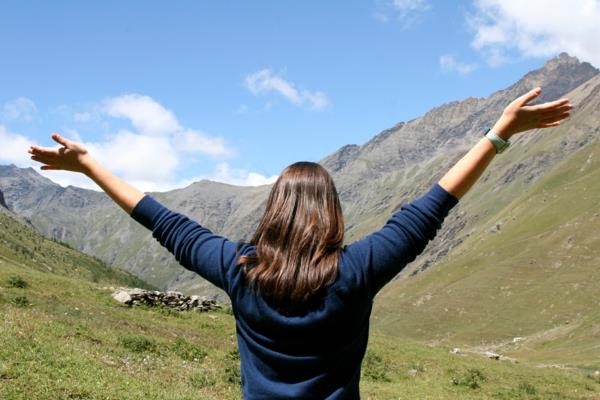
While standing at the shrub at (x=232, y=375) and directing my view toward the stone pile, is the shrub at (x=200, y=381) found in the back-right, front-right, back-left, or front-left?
back-left

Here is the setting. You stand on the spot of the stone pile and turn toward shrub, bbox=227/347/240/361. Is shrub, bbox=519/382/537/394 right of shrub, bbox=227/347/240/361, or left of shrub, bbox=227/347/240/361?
left

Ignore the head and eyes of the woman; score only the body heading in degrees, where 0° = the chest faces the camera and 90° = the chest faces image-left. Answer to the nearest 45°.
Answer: approximately 180°

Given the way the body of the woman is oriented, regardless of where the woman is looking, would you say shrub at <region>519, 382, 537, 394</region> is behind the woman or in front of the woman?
in front

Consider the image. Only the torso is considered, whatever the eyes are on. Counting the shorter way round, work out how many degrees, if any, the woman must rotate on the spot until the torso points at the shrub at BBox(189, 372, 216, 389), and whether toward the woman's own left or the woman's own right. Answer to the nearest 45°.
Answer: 0° — they already face it

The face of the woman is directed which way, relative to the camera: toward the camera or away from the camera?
away from the camera

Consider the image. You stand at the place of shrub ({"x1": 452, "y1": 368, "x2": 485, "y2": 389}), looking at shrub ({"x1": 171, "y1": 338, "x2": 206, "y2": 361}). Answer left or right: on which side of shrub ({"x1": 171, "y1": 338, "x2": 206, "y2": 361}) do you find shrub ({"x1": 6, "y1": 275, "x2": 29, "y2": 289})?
right

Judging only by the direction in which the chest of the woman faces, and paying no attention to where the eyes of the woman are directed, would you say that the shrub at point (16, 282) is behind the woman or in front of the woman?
in front
